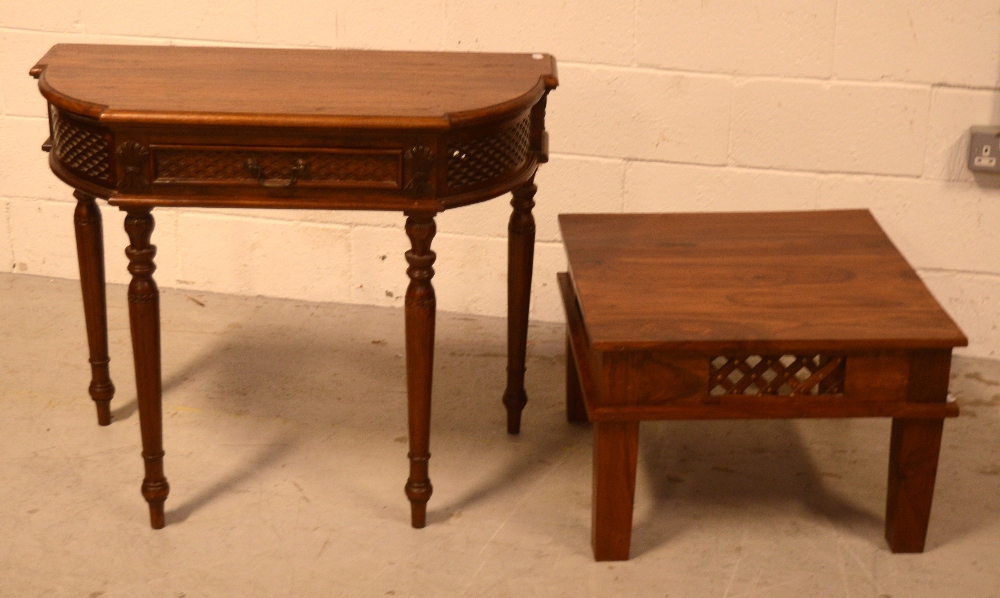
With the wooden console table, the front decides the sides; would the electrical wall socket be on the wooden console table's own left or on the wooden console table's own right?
on the wooden console table's own left

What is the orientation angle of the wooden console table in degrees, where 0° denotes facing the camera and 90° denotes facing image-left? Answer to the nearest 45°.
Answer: approximately 0°

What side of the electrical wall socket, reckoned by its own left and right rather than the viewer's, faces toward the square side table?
front

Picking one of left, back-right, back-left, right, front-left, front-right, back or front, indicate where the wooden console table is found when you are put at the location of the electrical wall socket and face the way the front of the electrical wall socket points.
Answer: front-right

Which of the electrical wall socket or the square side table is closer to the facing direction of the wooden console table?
the square side table

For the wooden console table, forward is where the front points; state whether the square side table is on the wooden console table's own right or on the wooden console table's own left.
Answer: on the wooden console table's own left

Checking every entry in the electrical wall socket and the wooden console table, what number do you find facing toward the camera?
2
